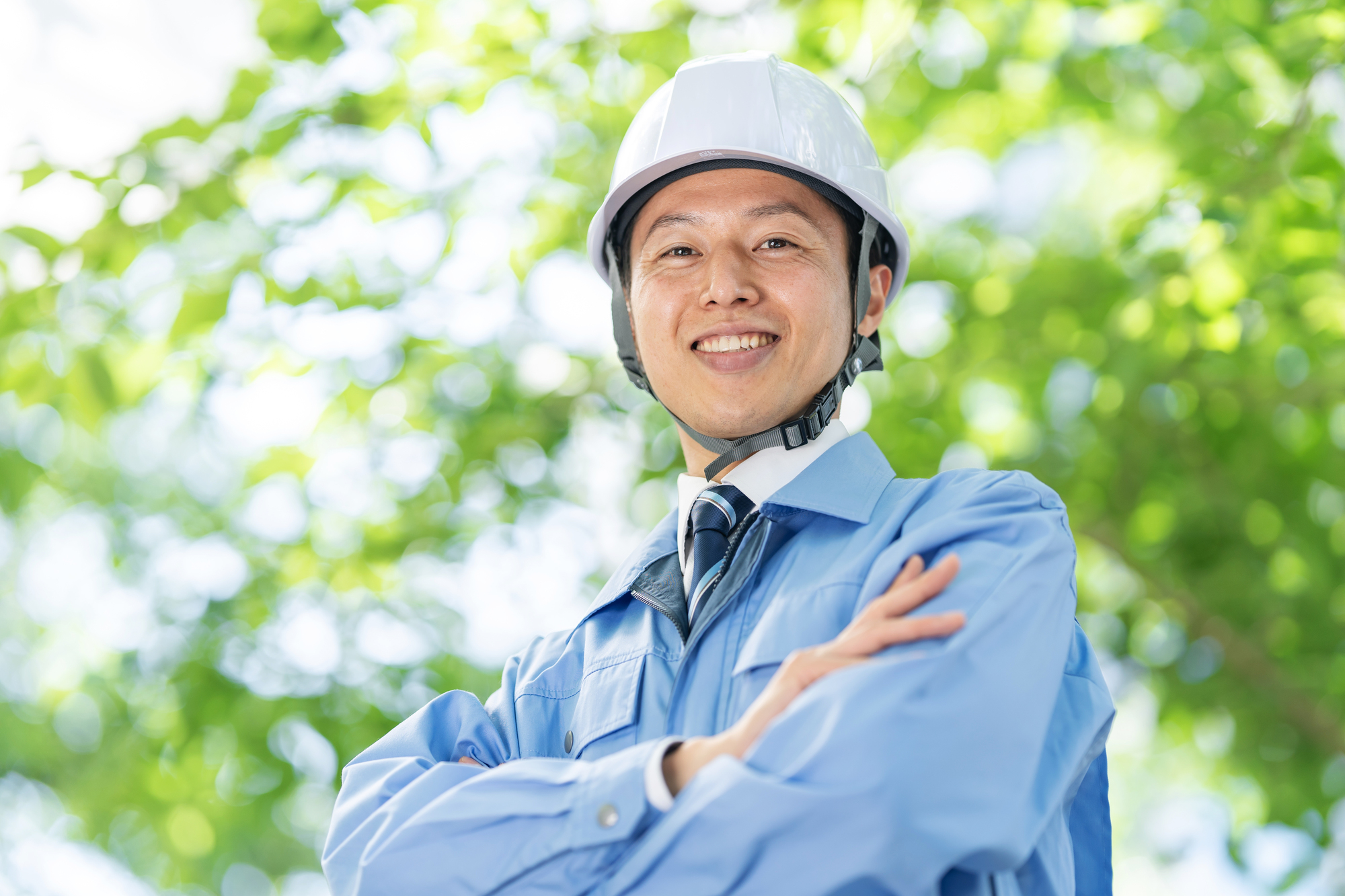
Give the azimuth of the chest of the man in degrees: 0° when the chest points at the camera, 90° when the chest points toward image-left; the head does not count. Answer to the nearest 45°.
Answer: approximately 45°
